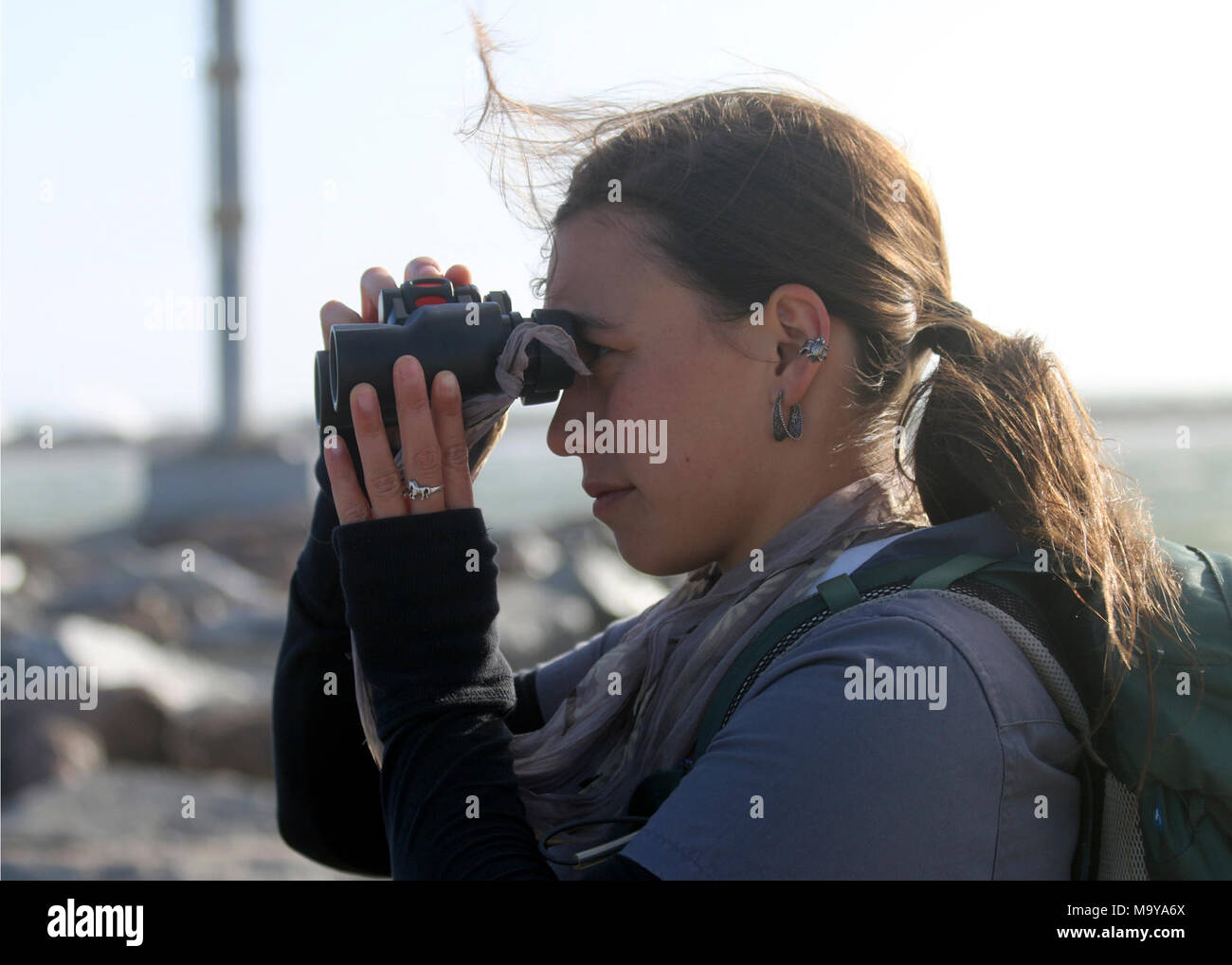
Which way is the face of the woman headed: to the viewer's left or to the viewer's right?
to the viewer's left

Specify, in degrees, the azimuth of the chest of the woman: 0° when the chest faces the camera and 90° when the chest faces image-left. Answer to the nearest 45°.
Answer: approximately 90°

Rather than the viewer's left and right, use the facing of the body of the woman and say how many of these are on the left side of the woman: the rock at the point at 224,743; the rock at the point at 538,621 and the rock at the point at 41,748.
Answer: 0

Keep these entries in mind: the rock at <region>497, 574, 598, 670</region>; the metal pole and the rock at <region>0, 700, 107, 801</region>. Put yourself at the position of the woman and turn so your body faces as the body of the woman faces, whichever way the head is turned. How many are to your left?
0

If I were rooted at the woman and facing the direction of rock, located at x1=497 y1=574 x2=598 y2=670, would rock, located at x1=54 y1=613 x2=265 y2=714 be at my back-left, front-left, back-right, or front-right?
front-left

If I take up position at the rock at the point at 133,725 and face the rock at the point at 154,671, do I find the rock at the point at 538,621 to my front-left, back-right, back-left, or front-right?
front-right

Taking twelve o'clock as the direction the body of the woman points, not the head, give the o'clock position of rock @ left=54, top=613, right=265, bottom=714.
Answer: The rock is roughly at 2 o'clock from the woman.
